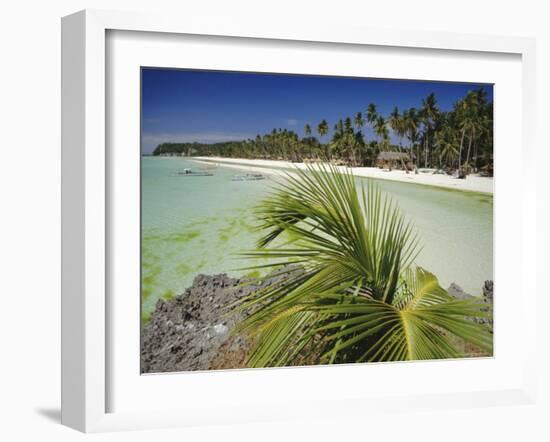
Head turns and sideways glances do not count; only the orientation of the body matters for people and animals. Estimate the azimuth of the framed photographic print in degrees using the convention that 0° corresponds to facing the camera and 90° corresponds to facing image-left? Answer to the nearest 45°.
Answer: approximately 315°
